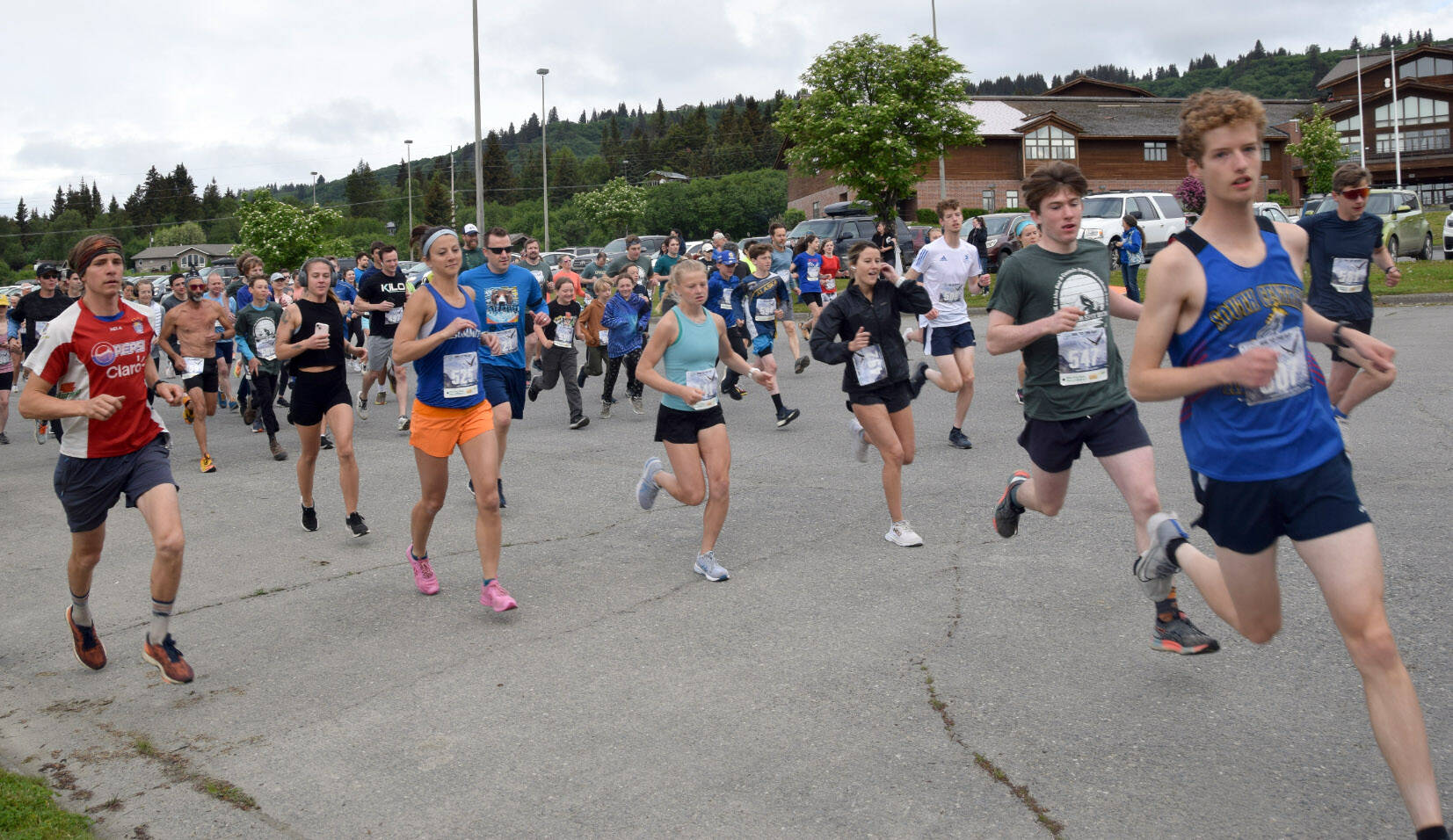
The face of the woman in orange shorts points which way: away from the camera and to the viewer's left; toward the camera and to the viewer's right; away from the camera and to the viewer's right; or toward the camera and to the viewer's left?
toward the camera and to the viewer's right

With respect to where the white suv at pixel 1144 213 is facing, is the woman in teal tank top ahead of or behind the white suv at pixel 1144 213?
ahead

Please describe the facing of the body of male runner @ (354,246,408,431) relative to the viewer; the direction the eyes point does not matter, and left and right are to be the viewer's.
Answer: facing the viewer and to the right of the viewer

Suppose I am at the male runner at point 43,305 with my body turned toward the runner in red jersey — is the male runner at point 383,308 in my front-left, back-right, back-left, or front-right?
front-left

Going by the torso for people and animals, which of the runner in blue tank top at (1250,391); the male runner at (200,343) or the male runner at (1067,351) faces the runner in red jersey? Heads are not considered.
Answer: the male runner at (200,343)

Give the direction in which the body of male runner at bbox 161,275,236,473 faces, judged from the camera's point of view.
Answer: toward the camera

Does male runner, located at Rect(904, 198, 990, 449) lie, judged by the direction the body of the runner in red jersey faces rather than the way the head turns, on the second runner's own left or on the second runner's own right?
on the second runner's own left

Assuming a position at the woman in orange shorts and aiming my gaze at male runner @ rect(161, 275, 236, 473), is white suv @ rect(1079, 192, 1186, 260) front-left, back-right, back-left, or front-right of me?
front-right

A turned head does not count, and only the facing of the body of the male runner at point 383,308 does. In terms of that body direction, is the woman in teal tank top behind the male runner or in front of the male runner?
in front

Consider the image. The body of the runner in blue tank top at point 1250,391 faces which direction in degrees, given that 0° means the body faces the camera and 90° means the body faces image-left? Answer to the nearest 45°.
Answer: approximately 315°
